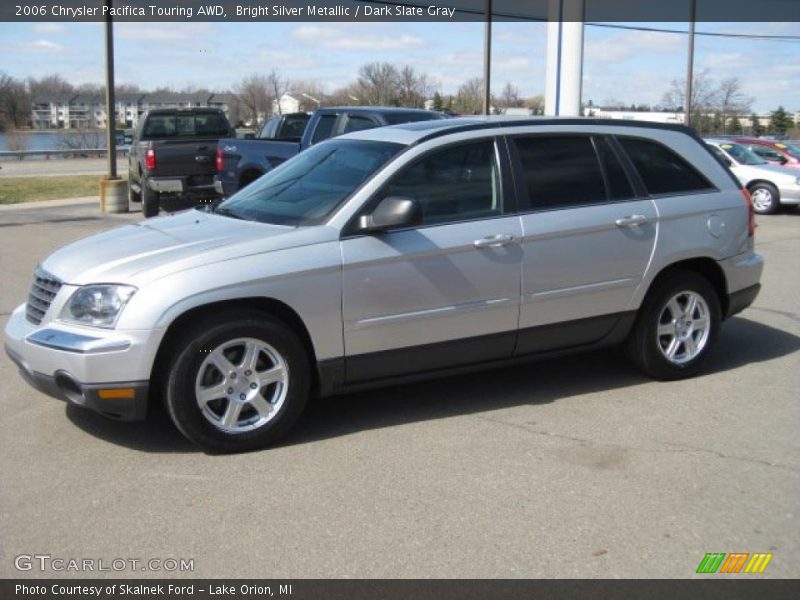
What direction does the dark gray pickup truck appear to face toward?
away from the camera

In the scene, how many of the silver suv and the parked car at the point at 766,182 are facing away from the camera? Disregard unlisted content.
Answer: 0

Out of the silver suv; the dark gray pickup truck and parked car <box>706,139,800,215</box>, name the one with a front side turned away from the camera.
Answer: the dark gray pickup truck

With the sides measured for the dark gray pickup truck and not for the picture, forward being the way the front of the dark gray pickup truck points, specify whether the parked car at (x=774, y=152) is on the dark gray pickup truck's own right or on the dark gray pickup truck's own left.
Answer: on the dark gray pickup truck's own right

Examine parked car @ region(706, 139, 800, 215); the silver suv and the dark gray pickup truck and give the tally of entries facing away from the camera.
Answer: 1

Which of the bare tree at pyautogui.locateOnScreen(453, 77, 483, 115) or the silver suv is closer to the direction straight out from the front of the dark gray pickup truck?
the bare tree

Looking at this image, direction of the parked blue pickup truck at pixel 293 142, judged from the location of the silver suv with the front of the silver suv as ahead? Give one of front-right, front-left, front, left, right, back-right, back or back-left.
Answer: back-right

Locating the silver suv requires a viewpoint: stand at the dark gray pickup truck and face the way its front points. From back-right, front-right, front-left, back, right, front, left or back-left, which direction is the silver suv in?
back

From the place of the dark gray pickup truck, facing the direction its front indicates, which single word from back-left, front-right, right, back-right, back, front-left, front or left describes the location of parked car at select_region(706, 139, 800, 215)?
right

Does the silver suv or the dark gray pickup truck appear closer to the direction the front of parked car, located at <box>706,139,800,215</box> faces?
the silver suv

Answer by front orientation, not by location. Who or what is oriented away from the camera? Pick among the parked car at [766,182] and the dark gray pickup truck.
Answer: the dark gray pickup truck

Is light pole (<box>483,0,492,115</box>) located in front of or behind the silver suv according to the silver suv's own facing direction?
behind

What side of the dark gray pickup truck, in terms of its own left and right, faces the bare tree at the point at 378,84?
front
